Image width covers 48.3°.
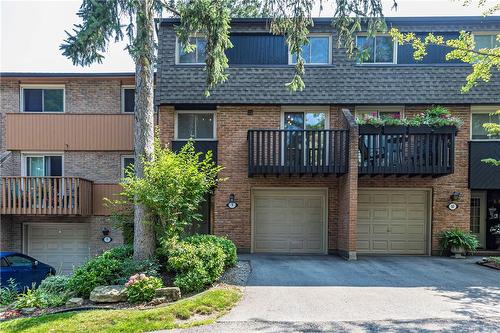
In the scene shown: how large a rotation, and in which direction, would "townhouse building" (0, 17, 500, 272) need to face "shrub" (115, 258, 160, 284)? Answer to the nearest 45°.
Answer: approximately 45° to its right

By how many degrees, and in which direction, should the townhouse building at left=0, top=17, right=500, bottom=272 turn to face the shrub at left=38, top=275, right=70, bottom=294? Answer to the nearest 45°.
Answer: approximately 45° to its right

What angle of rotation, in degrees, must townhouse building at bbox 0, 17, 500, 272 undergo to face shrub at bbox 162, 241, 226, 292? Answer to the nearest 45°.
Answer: approximately 45° to its right

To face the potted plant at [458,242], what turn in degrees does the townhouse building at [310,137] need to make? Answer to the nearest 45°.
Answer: approximately 90° to its left

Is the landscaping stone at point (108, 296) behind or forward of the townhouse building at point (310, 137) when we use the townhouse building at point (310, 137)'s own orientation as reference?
forward

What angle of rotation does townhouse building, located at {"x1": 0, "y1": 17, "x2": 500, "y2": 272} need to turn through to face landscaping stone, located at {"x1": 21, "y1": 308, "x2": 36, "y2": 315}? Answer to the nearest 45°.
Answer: approximately 45° to its right

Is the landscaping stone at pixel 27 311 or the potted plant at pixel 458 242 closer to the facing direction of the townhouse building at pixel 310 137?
the landscaping stone

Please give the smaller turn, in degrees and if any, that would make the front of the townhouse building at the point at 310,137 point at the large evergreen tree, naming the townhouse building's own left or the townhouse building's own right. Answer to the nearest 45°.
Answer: approximately 45° to the townhouse building's own right

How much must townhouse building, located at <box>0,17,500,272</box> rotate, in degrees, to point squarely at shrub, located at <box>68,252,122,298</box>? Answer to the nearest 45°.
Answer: approximately 45° to its right

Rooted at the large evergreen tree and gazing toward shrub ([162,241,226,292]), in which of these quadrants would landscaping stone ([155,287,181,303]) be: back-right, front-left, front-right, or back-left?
front-right

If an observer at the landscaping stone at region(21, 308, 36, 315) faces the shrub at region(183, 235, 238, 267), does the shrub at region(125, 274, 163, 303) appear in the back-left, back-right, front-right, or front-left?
front-right

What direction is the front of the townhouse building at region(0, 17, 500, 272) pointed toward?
toward the camera
